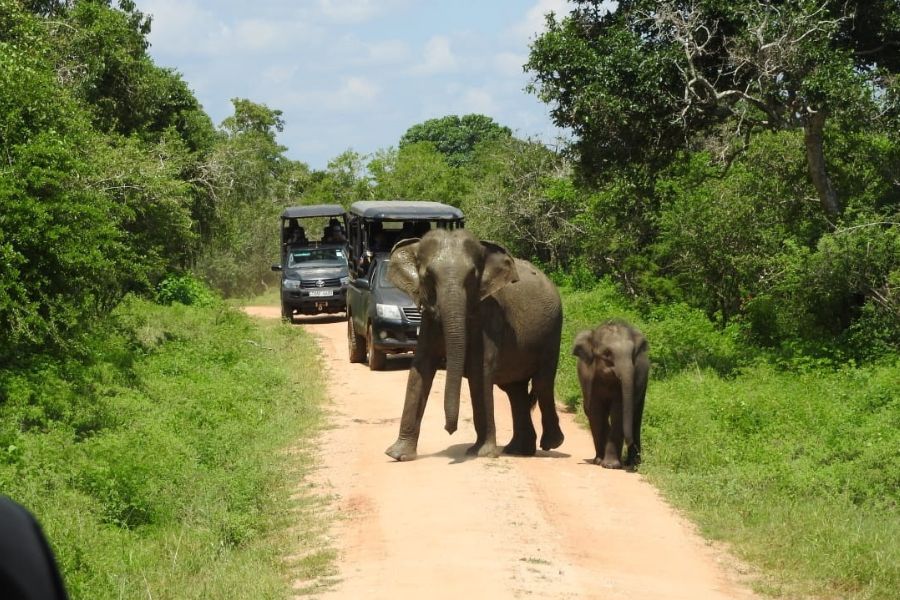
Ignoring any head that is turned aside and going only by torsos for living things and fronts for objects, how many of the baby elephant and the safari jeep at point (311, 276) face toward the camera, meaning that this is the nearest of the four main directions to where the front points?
2

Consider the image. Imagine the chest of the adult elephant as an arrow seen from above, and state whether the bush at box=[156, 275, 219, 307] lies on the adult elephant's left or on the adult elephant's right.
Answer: on the adult elephant's right

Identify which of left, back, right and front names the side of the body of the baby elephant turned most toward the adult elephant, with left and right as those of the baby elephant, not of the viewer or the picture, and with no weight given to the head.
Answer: right

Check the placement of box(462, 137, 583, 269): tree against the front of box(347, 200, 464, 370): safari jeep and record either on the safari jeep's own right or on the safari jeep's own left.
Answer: on the safari jeep's own left

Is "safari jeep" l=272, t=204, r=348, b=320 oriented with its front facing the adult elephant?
yes

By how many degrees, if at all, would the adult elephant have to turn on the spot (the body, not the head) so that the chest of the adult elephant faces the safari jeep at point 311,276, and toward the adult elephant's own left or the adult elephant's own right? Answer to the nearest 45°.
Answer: approximately 135° to the adult elephant's own right

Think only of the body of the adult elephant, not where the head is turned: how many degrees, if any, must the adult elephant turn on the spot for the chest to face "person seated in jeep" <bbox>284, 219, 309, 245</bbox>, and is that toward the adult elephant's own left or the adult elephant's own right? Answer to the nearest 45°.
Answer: approximately 135° to the adult elephant's own right

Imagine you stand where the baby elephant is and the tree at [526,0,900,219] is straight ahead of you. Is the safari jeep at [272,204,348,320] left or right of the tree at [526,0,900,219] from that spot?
left

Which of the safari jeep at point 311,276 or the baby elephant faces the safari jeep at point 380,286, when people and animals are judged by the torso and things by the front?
the safari jeep at point 311,276

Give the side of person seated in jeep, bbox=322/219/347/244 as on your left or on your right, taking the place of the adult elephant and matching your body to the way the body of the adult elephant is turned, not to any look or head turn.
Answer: on your right
